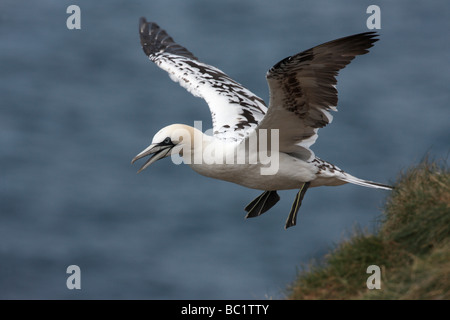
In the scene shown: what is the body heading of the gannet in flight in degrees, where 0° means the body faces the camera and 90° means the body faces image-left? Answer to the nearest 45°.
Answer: approximately 90°
